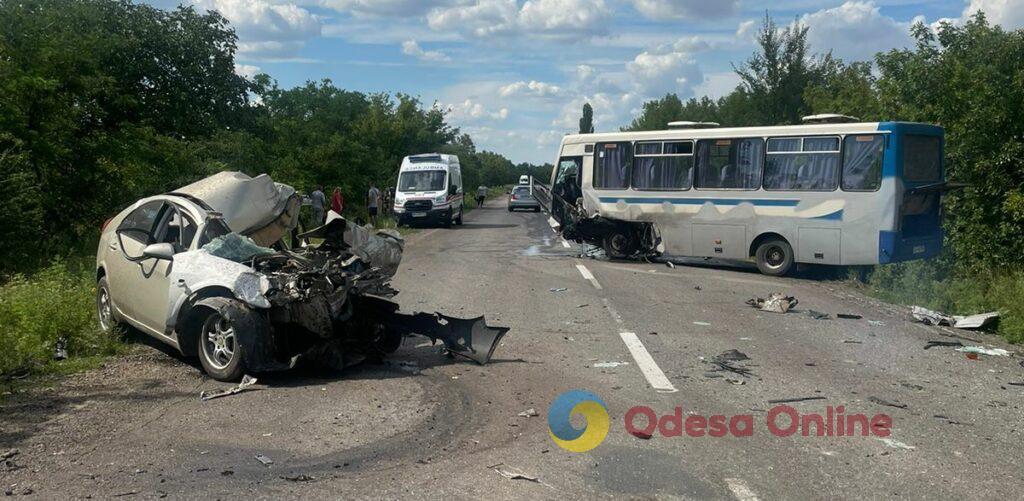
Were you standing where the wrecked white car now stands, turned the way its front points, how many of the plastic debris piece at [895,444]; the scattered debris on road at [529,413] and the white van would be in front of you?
2

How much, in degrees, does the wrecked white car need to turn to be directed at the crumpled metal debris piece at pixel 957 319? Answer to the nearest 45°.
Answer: approximately 45° to its left

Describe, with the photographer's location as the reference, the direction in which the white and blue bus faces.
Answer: facing away from the viewer and to the left of the viewer

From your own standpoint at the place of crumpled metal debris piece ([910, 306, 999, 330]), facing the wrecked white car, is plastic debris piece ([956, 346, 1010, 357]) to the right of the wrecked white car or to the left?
left

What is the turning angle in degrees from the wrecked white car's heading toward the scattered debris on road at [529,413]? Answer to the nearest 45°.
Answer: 0° — it already faces it

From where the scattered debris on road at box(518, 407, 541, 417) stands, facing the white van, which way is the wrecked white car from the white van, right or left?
left

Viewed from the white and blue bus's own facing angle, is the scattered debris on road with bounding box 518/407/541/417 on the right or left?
on its left

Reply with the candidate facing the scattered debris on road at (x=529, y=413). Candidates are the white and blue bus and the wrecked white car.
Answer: the wrecked white car

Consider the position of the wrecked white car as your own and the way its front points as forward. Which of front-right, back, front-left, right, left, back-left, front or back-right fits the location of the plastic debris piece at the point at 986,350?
front-left

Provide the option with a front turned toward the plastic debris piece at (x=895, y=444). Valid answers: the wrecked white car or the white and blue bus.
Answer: the wrecked white car

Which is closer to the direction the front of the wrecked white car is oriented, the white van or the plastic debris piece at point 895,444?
the plastic debris piece

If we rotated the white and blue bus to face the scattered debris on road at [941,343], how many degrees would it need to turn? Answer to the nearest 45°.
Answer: approximately 135° to its left

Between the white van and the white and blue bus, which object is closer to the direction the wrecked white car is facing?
the white and blue bus

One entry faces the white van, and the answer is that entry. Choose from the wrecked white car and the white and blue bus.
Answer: the white and blue bus

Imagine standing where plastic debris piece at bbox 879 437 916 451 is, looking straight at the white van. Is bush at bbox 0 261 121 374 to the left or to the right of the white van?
left

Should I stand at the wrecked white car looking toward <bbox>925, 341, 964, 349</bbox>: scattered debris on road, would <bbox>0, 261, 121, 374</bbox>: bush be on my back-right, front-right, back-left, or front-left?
back-left

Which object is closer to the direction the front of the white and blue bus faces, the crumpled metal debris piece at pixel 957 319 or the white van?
the white van
